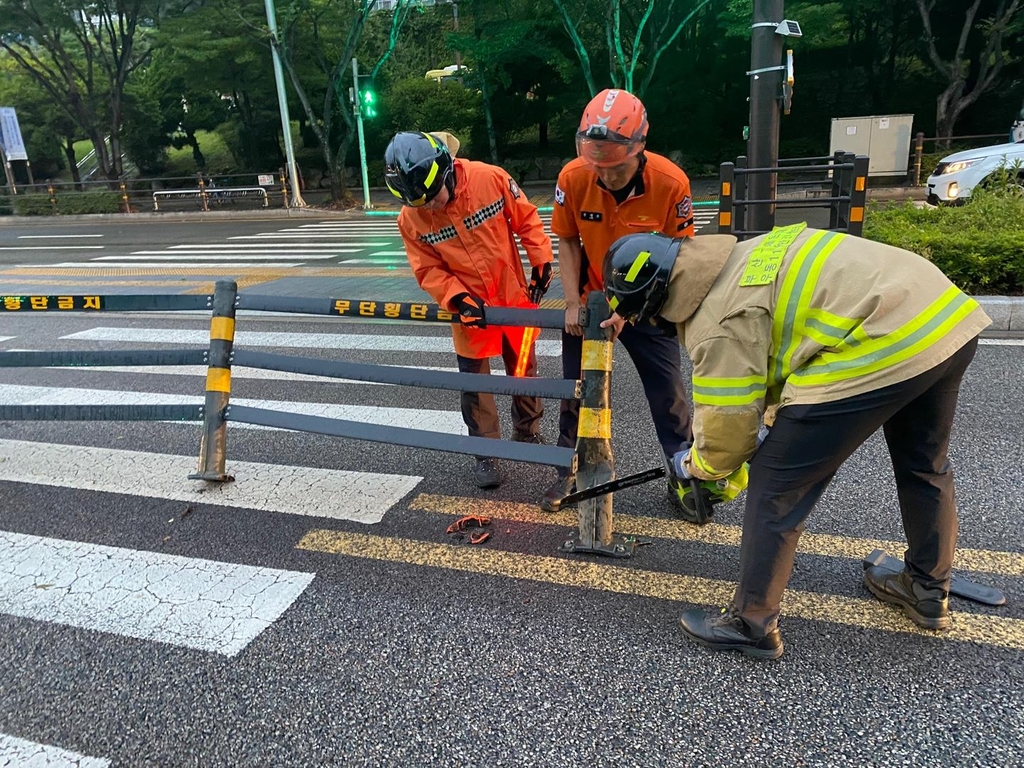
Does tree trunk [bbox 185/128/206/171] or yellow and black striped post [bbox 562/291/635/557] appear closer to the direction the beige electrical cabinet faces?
the yellow and black striped post

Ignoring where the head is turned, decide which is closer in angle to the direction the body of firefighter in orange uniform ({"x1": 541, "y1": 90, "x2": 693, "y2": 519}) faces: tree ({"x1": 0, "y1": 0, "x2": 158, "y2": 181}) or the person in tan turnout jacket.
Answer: the person in tan turnout jacket

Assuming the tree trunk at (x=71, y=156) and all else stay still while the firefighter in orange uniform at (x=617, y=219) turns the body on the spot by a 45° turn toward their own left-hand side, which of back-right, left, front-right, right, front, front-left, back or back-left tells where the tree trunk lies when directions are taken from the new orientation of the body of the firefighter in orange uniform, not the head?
back

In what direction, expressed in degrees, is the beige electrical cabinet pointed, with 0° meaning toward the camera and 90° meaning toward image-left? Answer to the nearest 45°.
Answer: approximately 0°

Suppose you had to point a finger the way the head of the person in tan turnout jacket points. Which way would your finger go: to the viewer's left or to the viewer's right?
to the viewer's left

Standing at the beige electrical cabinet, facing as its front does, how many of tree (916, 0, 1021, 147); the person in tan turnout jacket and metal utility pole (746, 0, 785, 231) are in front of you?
2

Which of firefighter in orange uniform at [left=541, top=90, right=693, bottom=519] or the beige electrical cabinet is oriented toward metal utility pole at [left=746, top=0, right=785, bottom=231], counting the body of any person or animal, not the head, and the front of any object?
the beige electrical cabinet

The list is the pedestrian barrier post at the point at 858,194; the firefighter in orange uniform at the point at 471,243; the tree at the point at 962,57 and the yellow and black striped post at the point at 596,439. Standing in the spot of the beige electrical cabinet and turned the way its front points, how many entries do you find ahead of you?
3

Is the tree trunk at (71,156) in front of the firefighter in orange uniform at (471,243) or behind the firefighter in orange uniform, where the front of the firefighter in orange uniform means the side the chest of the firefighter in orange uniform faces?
behind
